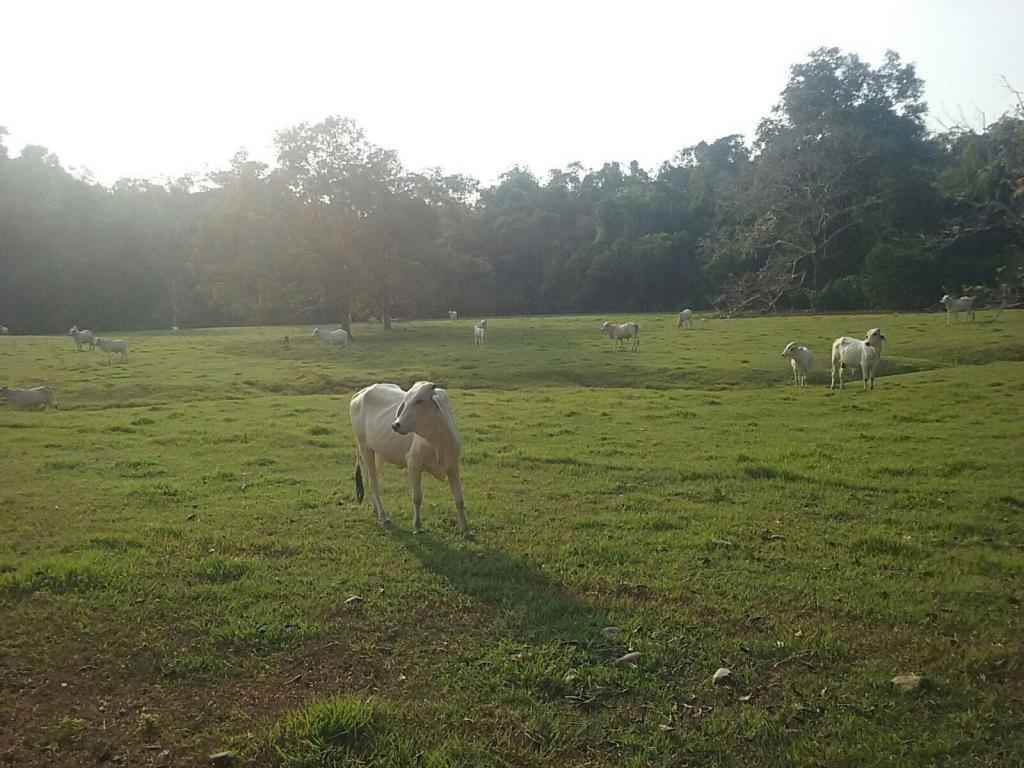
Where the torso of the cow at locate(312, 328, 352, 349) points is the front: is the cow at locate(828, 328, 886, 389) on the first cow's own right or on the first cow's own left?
on the first cow's own left

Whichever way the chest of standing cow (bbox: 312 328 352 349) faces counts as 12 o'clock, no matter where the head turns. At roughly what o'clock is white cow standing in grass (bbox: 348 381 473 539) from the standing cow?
The white cow standing in grass is roughly at 9 o'clock from the standing cow.

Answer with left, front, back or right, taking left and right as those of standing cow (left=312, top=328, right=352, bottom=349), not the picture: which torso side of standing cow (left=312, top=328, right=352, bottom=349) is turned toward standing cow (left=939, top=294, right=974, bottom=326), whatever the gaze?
back

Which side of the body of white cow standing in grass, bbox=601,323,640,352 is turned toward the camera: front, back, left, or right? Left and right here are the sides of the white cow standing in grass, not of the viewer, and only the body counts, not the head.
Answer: left

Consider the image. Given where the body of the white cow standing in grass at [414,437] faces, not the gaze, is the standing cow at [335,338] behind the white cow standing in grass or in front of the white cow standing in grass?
behind

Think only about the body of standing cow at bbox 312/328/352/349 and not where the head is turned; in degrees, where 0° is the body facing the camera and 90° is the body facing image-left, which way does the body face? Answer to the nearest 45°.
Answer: approximately 90°

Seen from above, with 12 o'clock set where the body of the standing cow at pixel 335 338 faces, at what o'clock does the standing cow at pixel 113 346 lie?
the standing cow at pixel 113 346 is roughly at 11 o'clock from the standing cow at pixel 335 338.

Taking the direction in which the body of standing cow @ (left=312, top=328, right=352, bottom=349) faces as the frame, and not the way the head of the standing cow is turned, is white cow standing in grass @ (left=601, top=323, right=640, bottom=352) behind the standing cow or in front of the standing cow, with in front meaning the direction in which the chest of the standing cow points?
behind

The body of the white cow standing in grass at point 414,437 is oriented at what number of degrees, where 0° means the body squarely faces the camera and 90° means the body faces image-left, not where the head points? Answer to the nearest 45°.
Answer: approximately 315°

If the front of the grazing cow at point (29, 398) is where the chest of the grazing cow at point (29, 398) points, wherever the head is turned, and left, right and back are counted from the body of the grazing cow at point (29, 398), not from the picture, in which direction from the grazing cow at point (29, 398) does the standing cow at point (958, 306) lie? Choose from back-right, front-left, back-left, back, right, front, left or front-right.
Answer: back

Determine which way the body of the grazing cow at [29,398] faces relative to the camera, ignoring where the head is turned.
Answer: to the viewer's left

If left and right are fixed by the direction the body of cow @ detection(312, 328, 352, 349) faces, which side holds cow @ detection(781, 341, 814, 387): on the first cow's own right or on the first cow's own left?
on the first cow's own left
